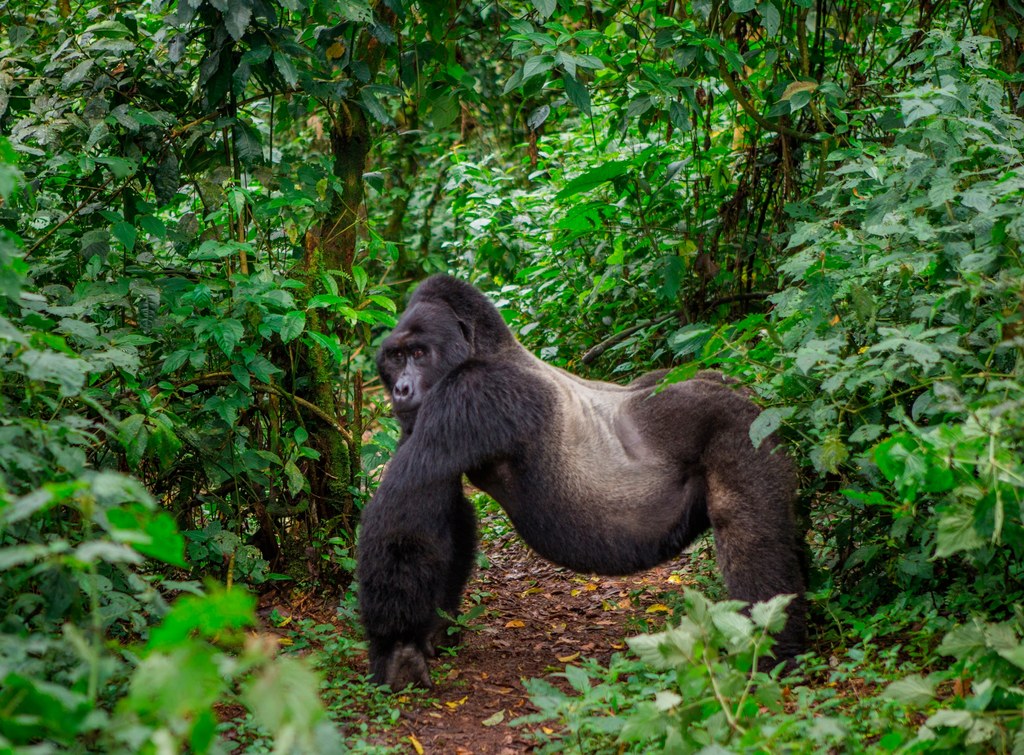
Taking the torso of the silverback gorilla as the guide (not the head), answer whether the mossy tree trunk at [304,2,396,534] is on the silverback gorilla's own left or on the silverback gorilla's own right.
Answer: on the silverback gorilla's own right

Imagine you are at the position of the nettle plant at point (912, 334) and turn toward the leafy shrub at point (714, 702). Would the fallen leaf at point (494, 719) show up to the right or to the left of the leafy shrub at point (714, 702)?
right

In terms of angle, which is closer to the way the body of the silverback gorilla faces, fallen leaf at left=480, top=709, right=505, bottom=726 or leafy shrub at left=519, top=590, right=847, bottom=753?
the fallen leaf

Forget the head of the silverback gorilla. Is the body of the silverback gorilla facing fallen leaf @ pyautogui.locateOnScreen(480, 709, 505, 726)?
no

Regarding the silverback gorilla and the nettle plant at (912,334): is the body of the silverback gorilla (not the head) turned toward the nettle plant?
no

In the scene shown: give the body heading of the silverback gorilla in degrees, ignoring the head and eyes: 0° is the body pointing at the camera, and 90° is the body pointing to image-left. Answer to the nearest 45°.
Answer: approximately 90°

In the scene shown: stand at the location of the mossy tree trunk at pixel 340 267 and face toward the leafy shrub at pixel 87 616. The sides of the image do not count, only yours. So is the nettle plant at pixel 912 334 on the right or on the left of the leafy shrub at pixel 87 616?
left

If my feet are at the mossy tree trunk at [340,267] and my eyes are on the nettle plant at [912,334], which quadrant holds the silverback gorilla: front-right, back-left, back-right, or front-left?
front-right

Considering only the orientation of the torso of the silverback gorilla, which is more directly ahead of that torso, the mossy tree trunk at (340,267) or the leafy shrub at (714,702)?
the mossy tree trunk

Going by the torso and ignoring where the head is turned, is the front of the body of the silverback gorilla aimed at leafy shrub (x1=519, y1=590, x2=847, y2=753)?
no

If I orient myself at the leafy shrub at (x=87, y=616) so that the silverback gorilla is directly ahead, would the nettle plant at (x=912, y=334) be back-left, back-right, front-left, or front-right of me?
front-right
